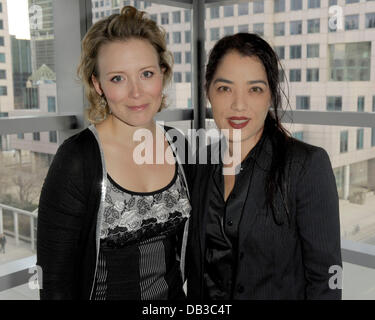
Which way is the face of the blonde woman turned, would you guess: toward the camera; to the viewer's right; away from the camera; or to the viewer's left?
toward the camera

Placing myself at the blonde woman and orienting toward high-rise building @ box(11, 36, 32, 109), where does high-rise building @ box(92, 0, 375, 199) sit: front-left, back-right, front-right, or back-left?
front-right

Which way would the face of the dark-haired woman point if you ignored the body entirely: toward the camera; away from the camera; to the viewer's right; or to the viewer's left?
toward the camera

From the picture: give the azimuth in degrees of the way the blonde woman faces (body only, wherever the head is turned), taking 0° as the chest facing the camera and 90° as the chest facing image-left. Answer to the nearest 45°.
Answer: approximately 315°

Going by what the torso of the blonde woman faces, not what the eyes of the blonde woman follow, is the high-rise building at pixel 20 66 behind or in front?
behind

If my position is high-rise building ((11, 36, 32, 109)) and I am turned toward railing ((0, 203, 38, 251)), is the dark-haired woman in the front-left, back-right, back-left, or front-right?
front-left

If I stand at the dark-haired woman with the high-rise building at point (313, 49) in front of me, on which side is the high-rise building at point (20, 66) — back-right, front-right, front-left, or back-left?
front-left

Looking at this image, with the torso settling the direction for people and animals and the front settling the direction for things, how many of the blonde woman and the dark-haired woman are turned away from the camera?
0

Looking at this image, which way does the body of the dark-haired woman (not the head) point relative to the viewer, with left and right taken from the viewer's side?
facing the viewer and to the left of the viewer

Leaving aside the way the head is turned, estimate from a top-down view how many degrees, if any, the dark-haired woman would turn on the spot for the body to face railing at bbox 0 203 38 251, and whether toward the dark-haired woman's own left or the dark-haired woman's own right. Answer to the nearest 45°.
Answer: approximately 90° to the dark-haired woman's own right
